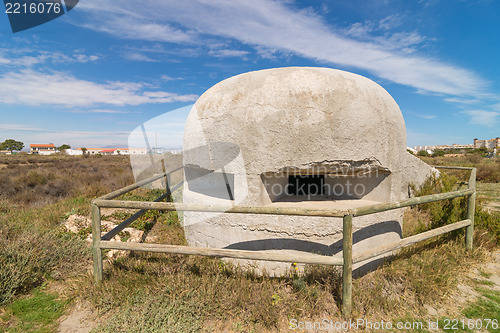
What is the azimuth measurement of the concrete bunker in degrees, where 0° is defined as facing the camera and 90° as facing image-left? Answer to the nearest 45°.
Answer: approximately 0°
